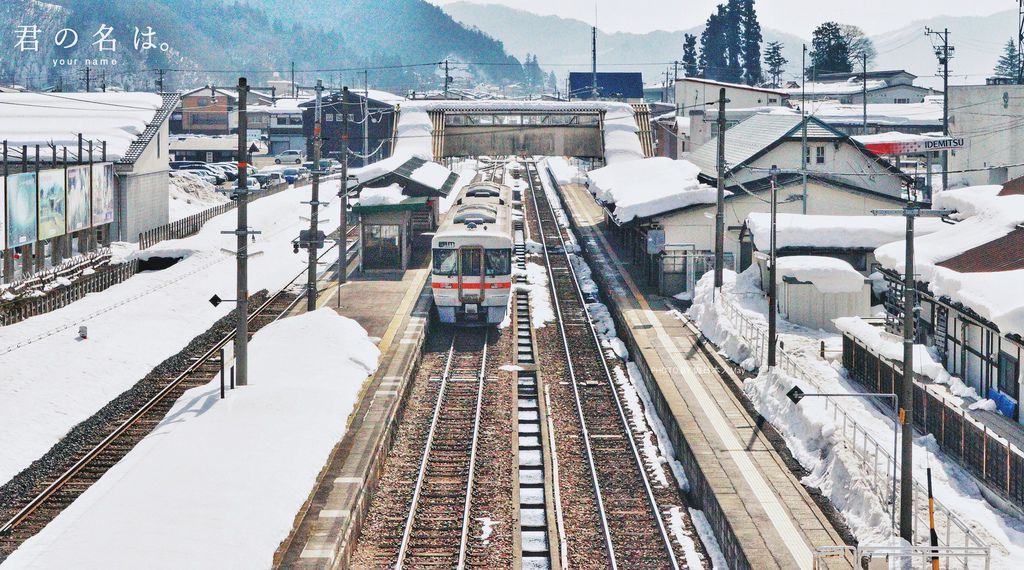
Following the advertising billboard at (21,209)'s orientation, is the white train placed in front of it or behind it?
in front

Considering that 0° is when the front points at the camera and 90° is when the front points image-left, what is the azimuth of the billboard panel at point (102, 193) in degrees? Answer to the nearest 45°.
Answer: approximately 315°

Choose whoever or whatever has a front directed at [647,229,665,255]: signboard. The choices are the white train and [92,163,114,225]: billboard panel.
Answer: the billboard panel

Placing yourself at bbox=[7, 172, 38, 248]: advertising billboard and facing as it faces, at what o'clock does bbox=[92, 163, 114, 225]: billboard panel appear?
The billboard panel is roughly at 8 o'clock from the advertising billboard.

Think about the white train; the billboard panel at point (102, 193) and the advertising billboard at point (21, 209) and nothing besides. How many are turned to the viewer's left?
0

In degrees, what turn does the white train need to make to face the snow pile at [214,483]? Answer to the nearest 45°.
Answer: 0° — it already faces it

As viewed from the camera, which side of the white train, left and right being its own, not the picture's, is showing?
front

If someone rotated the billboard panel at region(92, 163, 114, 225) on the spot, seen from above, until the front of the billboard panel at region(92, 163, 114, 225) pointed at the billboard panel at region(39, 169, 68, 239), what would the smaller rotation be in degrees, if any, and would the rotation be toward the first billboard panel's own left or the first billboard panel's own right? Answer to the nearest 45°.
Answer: approximately 45° to the first billboard panel's own right

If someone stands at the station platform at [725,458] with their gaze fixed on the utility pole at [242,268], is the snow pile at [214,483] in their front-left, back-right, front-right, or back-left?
front-left

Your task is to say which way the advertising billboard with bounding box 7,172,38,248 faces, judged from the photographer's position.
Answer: facing the viewer and to the right of the viewer

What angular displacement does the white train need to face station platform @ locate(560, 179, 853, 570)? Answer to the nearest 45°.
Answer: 0° — it already faces it

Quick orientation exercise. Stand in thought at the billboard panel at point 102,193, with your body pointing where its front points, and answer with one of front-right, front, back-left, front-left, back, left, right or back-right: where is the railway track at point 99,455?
front-right

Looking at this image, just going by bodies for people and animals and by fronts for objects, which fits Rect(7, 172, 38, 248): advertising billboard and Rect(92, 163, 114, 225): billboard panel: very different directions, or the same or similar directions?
same or similar directions

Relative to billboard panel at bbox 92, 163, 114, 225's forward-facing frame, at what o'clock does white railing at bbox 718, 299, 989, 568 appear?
The white railing is roughly at 1 o'clock from the billboard panel.

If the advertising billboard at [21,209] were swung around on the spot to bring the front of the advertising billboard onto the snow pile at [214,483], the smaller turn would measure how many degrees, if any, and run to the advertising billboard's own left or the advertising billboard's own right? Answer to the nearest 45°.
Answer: approximately 45° to the advertising billboard's own right
